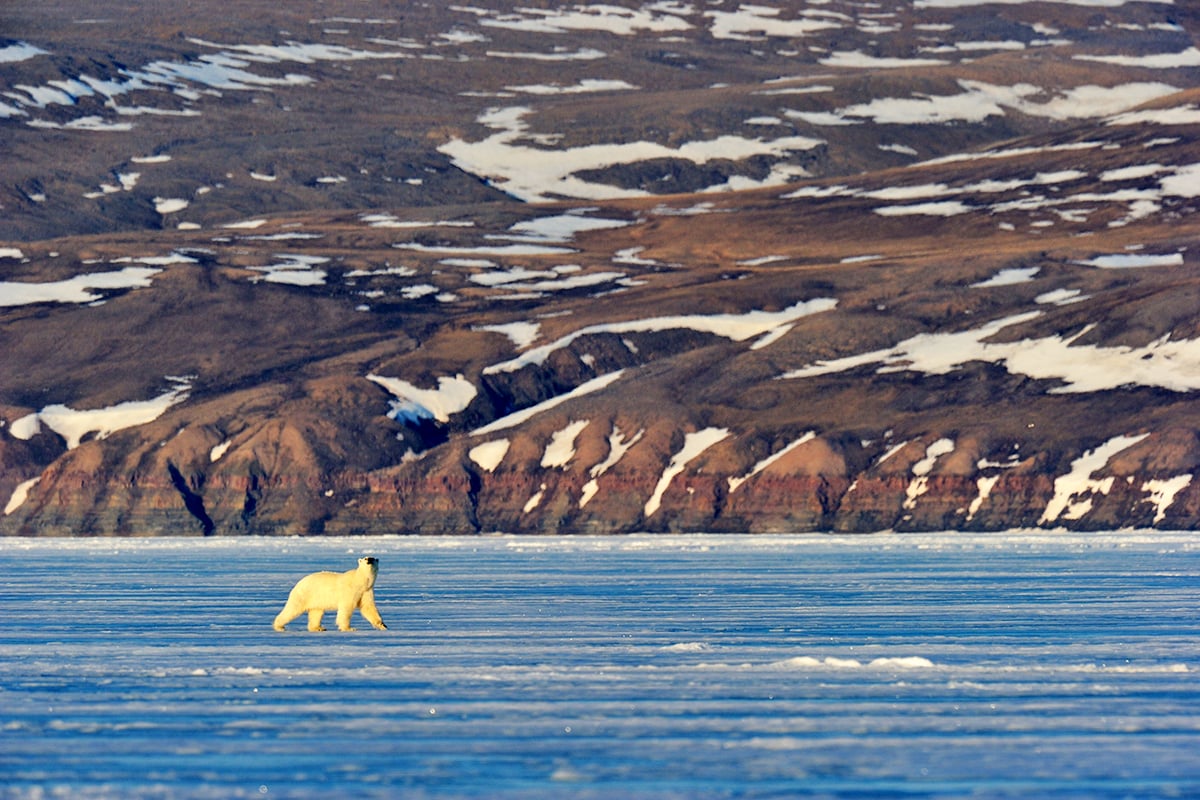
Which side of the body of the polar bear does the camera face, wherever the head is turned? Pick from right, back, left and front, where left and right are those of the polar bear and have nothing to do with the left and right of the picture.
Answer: right
